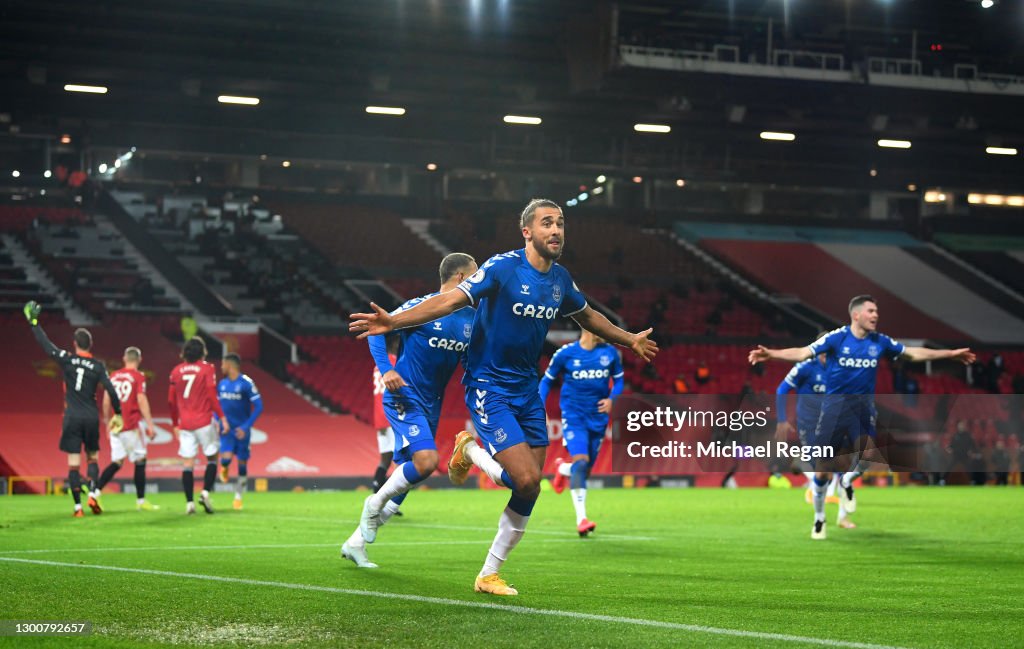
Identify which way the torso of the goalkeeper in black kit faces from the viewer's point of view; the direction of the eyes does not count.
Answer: away from the camera

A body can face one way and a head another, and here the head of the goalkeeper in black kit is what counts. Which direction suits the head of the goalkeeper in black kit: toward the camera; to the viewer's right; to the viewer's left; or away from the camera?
away from the camera
